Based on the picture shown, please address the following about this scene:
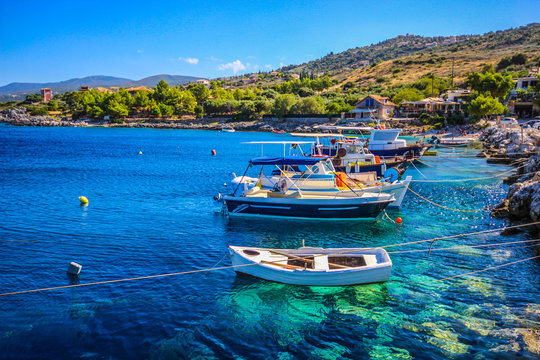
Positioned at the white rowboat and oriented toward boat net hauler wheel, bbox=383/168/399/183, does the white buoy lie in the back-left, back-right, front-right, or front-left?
back-left

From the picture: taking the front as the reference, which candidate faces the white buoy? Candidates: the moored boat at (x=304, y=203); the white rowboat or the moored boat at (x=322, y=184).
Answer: the white rowboat

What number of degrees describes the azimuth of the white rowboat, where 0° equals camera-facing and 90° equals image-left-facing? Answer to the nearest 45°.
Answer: approximately 90°

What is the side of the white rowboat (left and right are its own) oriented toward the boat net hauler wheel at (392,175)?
right

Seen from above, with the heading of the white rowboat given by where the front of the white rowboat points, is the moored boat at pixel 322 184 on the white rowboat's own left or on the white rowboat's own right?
on the white rowboat's own right

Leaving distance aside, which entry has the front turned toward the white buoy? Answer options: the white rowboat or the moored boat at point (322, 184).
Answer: the white rowboat
